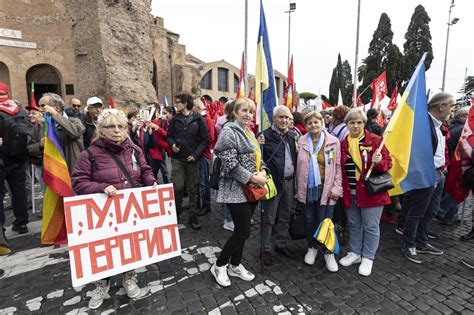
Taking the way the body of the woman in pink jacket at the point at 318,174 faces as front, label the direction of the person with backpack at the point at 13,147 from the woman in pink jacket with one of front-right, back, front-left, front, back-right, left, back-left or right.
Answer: right

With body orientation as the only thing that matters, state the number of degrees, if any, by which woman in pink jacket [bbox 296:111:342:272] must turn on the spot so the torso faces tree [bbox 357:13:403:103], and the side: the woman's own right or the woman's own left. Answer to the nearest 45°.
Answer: approximately 180°

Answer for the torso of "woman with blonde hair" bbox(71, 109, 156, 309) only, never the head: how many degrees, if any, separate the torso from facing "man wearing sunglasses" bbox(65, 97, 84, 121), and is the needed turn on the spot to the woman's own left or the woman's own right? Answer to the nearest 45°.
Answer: approximately 180°

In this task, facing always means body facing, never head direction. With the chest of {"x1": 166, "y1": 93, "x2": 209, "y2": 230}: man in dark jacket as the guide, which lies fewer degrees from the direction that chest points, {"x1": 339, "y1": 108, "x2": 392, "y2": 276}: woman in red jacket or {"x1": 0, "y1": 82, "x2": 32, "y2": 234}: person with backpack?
the woman in red jacket

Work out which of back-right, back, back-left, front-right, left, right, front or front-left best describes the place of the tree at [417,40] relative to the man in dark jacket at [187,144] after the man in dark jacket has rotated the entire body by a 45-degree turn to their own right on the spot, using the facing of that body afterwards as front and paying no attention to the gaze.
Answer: back

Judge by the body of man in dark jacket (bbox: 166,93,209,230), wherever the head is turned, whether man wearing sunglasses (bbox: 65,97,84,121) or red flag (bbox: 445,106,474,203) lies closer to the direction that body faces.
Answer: the red flag

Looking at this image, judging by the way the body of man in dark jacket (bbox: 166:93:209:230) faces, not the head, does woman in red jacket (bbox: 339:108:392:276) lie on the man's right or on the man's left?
on the man's left

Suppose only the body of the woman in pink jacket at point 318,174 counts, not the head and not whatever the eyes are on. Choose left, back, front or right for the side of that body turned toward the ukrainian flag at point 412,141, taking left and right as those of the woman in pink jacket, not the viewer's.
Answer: left

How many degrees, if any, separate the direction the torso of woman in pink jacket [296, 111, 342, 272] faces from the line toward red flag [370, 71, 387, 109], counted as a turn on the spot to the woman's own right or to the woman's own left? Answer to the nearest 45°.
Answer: approximately 180°

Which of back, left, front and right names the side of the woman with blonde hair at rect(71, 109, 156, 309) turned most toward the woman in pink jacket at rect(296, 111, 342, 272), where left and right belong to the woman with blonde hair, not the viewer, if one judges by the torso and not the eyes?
left
